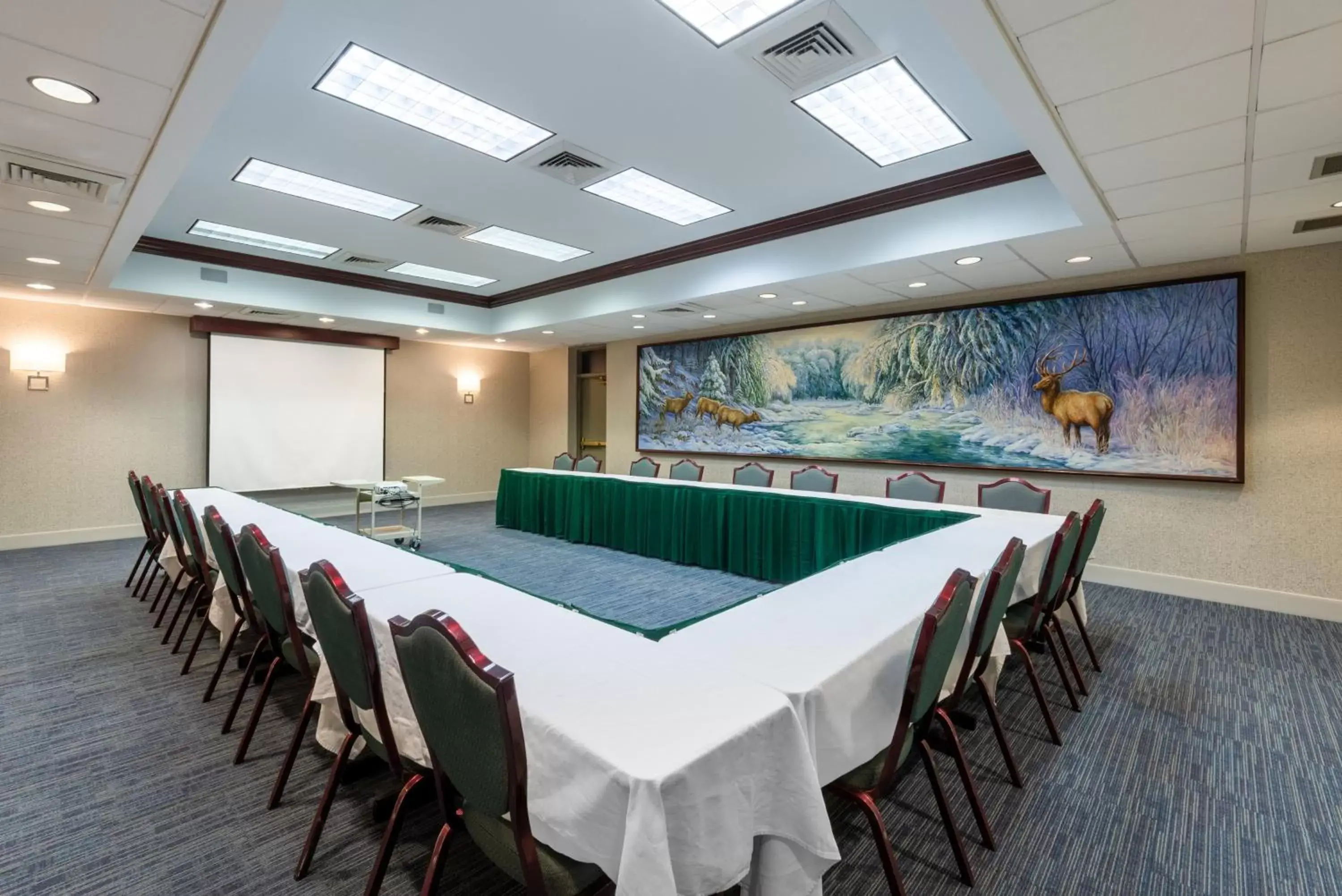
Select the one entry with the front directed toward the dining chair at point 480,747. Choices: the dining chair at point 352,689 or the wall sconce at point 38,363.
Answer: the wall sconce

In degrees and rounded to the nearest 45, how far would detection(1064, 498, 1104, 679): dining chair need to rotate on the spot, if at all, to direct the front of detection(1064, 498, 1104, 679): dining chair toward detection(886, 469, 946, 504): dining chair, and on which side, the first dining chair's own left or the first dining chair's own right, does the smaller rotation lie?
approximately 45° to the first dining chair's own right

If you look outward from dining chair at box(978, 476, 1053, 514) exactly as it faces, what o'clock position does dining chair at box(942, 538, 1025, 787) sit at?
dining chair at box(942, 538, 1025, 787) is roughly at 12 o'clock from dining chair at box(978, 476, 1053, 514).

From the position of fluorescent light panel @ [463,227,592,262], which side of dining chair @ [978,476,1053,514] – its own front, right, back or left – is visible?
right

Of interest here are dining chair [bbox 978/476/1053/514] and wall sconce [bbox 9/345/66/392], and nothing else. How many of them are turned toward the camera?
2

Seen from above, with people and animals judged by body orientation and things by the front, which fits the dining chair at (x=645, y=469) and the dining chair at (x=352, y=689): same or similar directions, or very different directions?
very different directions

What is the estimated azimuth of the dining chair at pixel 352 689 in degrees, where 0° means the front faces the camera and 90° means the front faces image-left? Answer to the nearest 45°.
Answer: approximately 225°

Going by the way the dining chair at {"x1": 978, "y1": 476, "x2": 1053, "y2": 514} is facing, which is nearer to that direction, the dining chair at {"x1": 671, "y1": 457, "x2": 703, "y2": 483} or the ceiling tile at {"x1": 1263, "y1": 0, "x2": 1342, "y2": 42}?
the ceiling tile

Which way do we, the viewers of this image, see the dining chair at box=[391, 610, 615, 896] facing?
facing away from the viewer and to the right of the viewer

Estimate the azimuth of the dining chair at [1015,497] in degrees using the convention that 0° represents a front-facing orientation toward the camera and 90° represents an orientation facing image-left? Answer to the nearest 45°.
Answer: approximately 0°

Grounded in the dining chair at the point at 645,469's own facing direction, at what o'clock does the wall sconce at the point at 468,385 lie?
The wall sconce is roughly at 3 o'clock from the dining chair.

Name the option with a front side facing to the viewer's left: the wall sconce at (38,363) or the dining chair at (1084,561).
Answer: the dining chair

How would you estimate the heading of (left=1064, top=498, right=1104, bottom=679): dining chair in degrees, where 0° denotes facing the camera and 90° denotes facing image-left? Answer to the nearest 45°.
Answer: approximately 90°

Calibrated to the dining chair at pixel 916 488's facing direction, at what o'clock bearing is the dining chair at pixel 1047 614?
the dining chair at pixel 1047 614 is roughly at 10 o'clock from the dining chair at pixel 916 488.
